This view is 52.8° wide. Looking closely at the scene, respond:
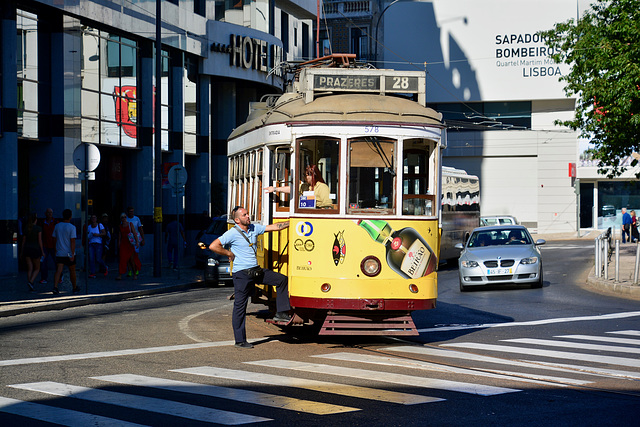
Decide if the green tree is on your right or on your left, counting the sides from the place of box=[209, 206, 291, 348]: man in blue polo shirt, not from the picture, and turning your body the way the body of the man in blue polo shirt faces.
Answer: on your left

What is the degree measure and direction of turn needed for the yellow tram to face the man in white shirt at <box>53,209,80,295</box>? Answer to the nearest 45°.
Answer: approximately 135° to its right

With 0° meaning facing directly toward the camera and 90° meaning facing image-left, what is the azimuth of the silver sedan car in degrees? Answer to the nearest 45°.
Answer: approximately 0°

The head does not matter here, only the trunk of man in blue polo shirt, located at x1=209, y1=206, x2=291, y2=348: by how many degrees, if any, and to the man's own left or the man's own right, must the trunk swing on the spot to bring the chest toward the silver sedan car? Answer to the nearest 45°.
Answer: approximately 90° to the man's own left

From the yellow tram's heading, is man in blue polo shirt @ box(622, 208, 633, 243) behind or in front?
behind
